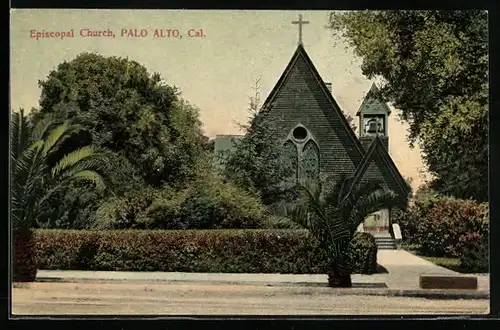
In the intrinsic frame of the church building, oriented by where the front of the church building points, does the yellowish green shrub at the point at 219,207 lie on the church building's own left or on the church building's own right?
on the church building's own right

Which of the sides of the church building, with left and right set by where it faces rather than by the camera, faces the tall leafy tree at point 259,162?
right

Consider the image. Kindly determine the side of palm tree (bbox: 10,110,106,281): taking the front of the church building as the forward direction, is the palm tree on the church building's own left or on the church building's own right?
on the church building's own right

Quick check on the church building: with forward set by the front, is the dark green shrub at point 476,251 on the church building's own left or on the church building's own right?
on the church building's own left

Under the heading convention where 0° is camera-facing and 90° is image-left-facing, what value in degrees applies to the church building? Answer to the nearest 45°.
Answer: approximately 0°

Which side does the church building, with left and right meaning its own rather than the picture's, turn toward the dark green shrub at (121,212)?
right

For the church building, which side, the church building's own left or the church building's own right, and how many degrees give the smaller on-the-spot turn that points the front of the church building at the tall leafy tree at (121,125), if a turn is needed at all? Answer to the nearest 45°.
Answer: approximately 90° to the church building's own right

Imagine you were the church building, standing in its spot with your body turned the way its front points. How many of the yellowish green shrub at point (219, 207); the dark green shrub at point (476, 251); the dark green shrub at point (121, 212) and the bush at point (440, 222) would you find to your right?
2
